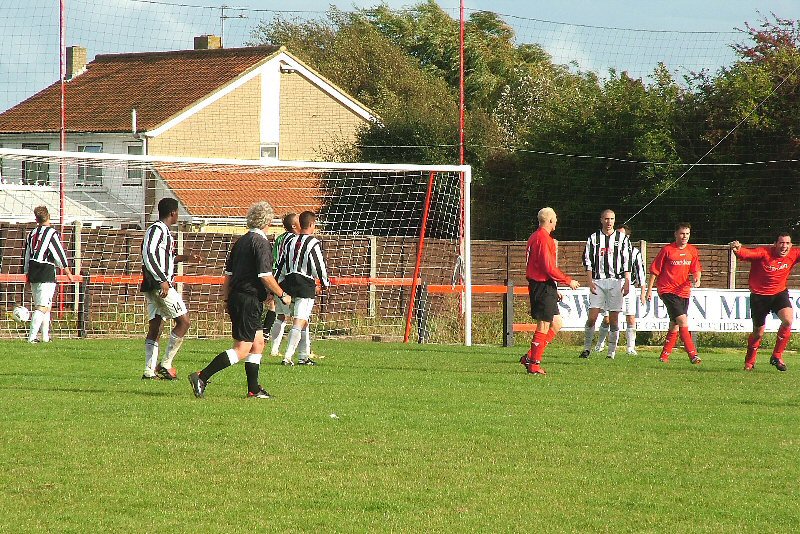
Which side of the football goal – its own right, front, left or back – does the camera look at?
front

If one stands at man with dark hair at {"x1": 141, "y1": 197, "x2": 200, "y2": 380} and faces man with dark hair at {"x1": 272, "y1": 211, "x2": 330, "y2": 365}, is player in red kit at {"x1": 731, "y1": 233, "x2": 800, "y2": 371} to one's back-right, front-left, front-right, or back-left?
front-right

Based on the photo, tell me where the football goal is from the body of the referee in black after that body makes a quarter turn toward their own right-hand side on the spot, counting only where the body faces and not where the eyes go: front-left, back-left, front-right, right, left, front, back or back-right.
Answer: back-left

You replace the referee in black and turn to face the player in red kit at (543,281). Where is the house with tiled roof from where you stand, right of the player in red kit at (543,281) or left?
left

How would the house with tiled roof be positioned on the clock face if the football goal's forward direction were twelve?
The house with tiled roof is roughly at 6 o'clock from the football goal.

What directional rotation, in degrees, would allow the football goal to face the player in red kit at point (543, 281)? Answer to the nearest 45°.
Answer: approximately 45° to its left

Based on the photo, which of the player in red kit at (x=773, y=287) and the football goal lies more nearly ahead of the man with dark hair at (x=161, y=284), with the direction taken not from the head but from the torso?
the player in red kit

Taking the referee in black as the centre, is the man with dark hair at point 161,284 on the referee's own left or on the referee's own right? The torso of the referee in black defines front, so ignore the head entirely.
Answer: on the referee's own left

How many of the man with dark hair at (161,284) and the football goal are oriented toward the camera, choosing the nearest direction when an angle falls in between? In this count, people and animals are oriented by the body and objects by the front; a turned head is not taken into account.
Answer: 1

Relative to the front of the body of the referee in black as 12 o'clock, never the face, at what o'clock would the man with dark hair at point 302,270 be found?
The man with dark hair is roughly at 11 o'clock from the referee in black.

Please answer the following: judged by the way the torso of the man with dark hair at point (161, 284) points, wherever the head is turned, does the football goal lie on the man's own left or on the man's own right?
on the man's own left

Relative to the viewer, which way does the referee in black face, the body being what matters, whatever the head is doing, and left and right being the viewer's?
facing away from the viewer and to the right of the viewer

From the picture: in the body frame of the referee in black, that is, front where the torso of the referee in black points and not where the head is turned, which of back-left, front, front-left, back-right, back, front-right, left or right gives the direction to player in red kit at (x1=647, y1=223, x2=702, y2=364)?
front
